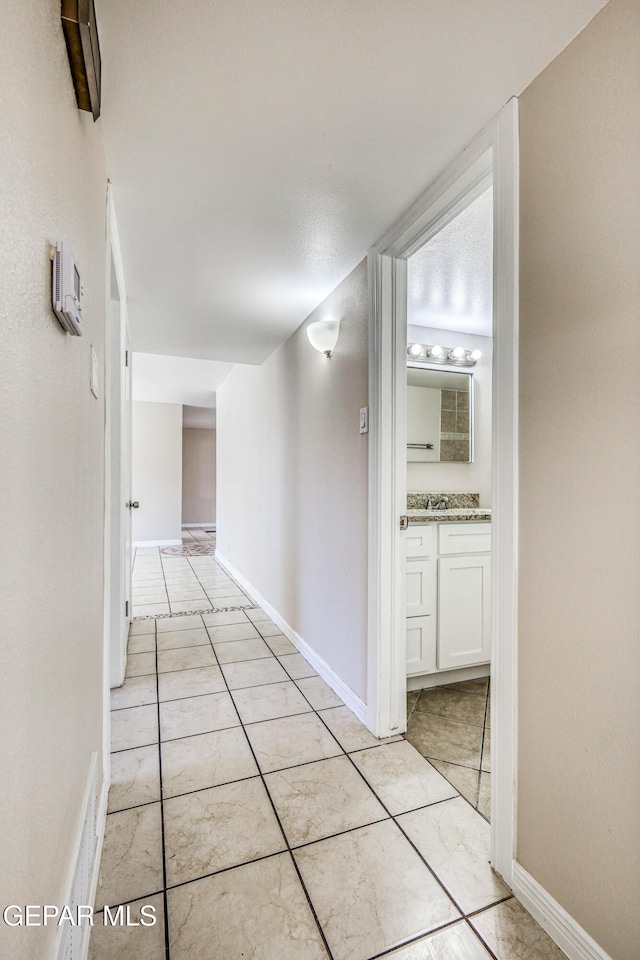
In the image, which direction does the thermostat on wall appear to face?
to the viewer's right

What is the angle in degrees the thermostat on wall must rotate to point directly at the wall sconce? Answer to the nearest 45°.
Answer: approximately 45° to its left

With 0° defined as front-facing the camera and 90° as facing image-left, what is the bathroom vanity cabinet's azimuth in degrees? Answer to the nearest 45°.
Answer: approximately 315°

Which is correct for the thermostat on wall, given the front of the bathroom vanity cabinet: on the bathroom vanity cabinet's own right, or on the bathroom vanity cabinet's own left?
on the bathroom vanity cabinet's own right

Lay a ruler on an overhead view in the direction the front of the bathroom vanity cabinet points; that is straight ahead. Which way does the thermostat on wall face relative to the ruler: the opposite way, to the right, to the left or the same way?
to the left

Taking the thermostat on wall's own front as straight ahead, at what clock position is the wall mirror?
The wall mirror is roughly at 11 o'clock from the thermostat on wall.

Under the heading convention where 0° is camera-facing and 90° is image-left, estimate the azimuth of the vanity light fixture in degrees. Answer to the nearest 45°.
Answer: approximately 315°

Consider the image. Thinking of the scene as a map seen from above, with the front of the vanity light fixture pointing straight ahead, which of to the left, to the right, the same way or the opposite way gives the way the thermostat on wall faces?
to the left
